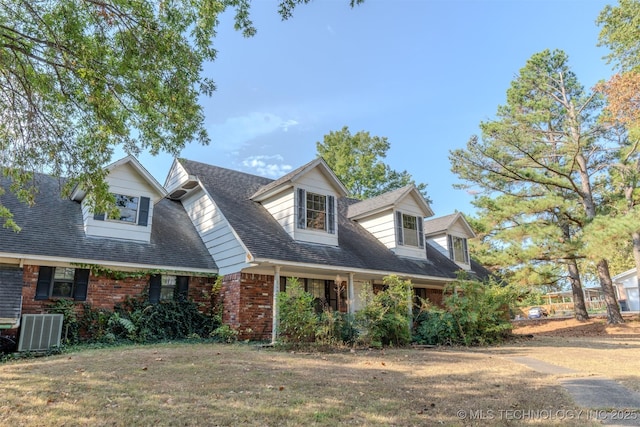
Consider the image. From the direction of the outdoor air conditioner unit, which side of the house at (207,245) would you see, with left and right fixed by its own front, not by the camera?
right

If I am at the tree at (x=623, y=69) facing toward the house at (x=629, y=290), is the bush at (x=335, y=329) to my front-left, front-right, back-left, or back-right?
back-left

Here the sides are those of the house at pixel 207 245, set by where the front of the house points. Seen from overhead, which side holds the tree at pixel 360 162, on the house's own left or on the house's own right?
on the house's own left

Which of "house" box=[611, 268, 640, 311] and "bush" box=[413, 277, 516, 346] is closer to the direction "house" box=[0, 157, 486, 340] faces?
the bush

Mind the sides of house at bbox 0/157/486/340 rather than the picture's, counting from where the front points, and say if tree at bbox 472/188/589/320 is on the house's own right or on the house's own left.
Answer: on the house's own left

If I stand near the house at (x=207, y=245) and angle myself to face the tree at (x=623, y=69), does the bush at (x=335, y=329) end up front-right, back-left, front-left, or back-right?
front-right

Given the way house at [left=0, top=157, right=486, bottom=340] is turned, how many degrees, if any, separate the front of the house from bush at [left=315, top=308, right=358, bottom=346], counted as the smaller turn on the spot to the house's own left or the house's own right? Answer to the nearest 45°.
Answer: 0° — it already faces it

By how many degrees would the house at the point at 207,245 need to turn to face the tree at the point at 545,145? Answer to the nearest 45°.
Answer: approximately 45° to its left

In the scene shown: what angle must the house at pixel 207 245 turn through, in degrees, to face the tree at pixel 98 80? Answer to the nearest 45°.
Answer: approximately 45° to its right

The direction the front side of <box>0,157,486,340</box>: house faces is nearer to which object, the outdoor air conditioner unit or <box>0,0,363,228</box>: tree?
the tree
